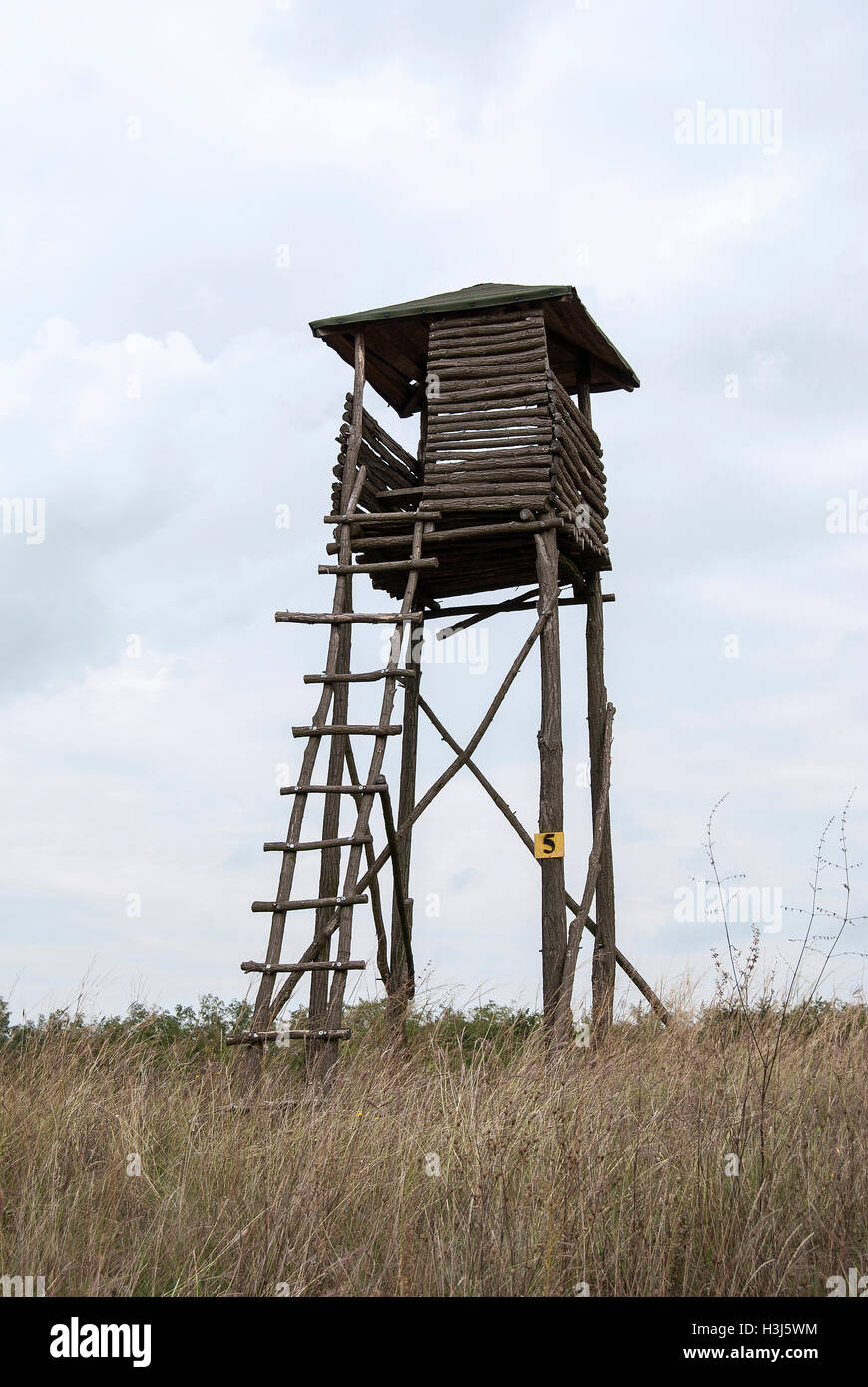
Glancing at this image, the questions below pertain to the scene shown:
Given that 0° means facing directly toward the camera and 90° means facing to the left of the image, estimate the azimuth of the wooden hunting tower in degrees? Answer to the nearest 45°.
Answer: approximately 0°
